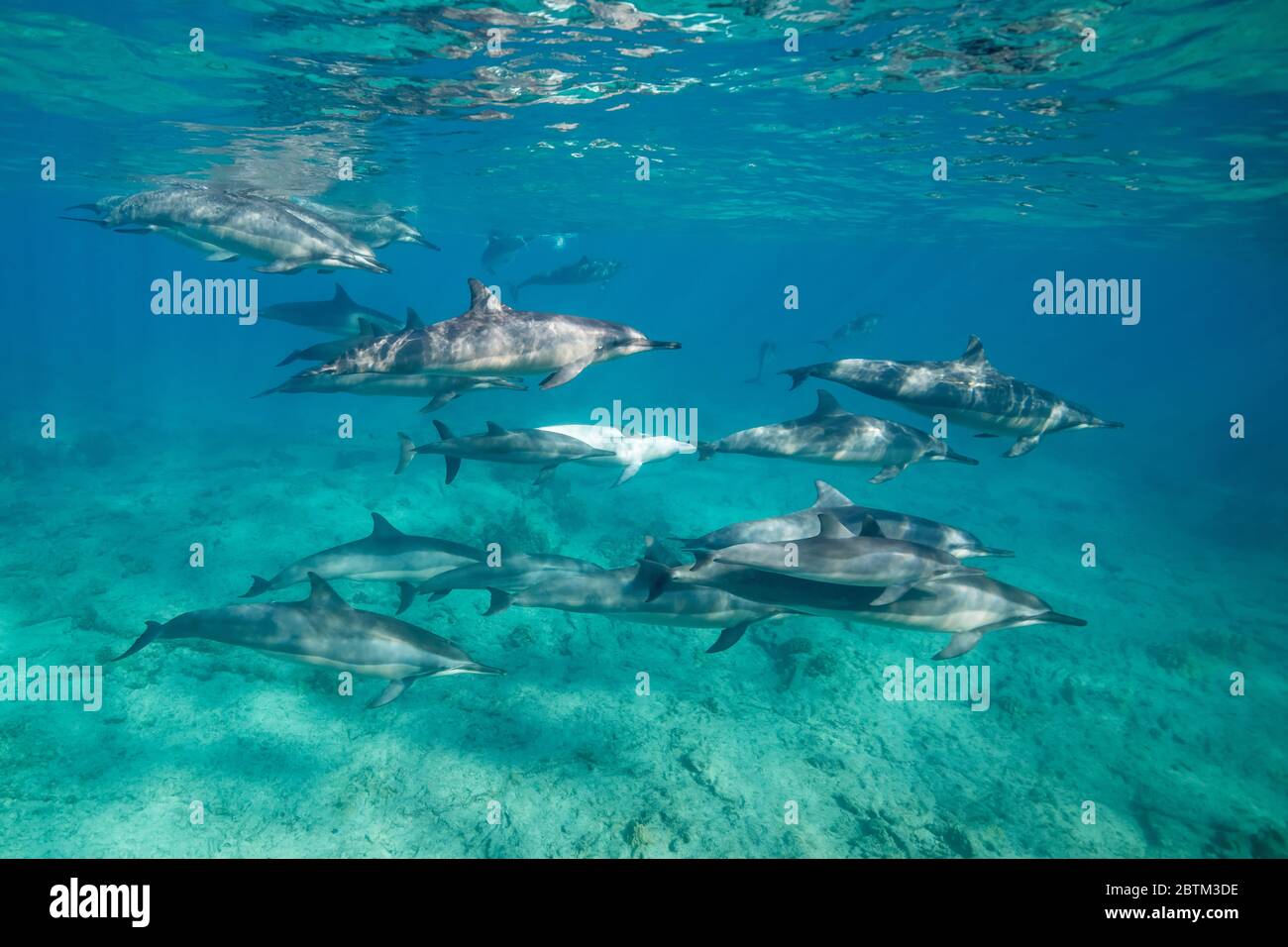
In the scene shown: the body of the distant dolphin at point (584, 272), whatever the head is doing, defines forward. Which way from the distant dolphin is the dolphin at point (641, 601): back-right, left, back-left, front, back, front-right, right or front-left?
right

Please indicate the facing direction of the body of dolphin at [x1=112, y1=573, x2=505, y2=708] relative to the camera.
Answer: to the viewer's right

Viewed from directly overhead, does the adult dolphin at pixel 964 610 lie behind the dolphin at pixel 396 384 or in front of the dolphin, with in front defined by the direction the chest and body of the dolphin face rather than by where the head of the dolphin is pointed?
in front

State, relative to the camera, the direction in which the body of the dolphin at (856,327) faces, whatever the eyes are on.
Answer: to the viewer's right

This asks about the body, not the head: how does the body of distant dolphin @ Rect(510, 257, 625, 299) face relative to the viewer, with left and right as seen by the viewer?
facing to the right of the viewer

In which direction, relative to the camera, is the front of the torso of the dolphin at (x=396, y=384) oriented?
to the viewer's right

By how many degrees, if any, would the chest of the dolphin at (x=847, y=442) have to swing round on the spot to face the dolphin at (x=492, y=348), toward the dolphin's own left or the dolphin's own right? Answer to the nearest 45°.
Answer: approximately 135° to the dolphin's own right

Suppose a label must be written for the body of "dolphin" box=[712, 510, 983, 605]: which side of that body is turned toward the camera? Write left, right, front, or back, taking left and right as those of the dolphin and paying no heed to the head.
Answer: right

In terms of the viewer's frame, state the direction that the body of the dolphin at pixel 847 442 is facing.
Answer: to the viewer's right

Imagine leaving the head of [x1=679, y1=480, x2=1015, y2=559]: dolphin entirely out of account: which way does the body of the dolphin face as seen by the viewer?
to the viewer's right

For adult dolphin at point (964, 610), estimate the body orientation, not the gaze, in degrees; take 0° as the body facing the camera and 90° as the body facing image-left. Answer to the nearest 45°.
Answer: approximately 270°

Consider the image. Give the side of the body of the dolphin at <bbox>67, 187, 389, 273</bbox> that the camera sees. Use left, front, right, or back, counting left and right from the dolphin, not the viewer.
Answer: right

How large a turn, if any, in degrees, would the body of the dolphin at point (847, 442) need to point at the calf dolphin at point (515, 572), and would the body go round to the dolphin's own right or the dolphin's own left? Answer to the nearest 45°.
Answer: approximately 135° to the dolphin's own right

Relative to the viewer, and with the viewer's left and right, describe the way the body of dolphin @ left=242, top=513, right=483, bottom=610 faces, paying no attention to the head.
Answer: facing to the right of the viewer

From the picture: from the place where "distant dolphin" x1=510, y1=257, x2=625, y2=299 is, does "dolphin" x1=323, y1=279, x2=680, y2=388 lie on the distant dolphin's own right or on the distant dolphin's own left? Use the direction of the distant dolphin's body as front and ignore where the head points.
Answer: on the distant dolphin's own right
